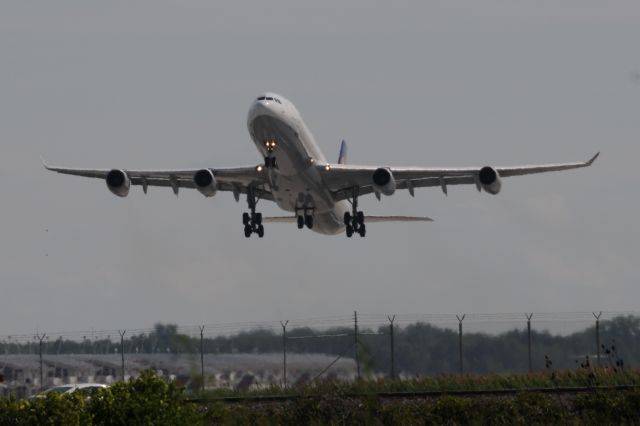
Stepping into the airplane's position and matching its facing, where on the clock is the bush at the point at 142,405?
The bush is roughly at 12 o'clock from the airplane.

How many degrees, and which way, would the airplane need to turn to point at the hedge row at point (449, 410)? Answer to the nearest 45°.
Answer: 0° — it already faces it

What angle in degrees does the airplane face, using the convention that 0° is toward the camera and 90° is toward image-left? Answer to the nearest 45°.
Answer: approximately 0°
